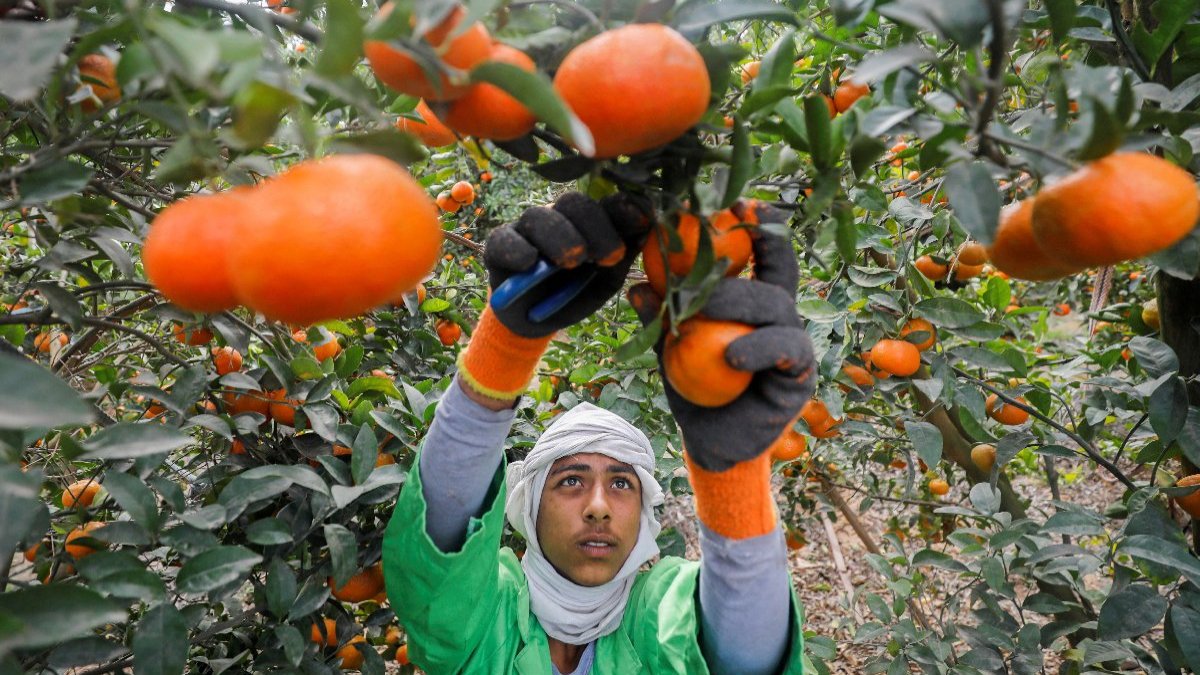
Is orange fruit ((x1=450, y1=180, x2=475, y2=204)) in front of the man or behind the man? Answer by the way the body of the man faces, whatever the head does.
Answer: behind

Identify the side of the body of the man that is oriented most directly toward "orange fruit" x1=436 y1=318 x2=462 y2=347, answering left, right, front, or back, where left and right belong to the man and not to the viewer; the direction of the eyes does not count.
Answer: back

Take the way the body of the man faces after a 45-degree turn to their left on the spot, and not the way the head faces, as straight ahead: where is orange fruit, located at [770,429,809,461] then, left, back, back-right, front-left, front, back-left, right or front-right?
left

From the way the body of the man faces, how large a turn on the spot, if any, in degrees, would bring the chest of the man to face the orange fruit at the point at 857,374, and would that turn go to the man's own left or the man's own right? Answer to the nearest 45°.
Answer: approximately 135° to the man's own left

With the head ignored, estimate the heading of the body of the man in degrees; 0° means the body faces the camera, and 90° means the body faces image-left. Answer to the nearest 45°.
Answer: approximately 0°

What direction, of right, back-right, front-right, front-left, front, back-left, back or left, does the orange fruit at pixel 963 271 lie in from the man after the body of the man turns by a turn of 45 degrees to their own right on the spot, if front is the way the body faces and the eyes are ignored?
back

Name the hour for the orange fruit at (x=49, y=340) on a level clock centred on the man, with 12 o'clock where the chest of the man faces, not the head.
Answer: The orange fruit is roughly at 4 o'clock from the man.

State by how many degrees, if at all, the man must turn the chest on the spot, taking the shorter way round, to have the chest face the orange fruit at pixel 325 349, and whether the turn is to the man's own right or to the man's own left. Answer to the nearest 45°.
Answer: approximately 135° to the man's own right

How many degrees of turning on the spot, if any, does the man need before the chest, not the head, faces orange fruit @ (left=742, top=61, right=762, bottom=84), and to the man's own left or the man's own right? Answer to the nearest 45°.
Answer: approximately 180°
